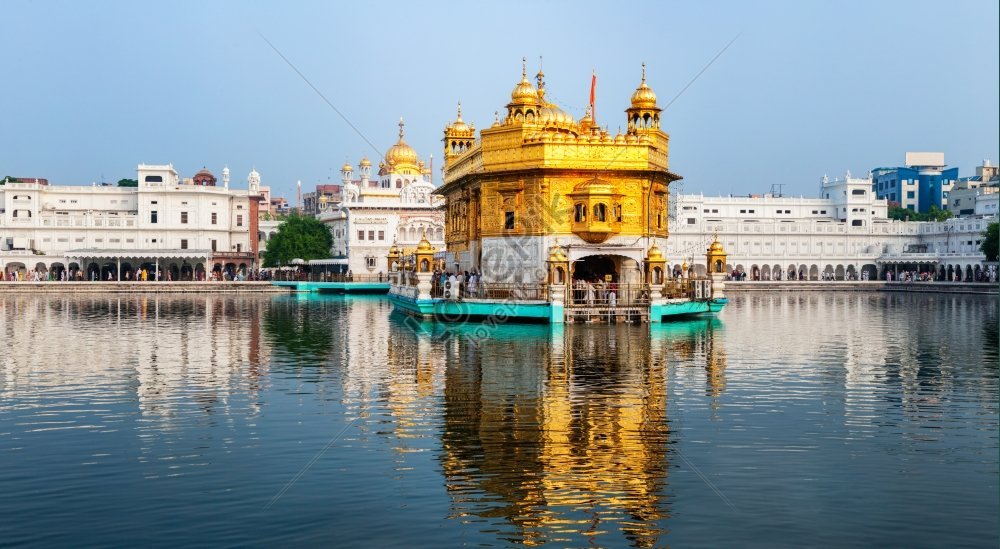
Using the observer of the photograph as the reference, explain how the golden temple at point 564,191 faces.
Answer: facing the viewer and to the right of the viewer
